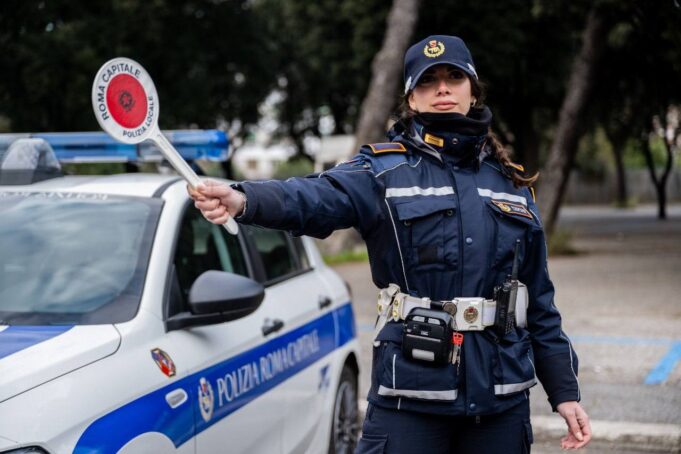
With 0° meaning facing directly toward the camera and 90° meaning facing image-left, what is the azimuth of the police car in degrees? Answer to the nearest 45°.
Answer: approximately 45°

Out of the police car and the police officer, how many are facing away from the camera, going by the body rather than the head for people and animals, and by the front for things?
0

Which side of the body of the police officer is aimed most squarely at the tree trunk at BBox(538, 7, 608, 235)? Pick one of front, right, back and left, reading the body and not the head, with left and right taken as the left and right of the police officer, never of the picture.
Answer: back

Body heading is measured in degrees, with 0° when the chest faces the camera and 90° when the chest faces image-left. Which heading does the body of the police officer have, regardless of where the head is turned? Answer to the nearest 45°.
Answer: approximately 0°

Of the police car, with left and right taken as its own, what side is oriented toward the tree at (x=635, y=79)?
back

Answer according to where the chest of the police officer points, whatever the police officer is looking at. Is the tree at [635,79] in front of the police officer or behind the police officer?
behind

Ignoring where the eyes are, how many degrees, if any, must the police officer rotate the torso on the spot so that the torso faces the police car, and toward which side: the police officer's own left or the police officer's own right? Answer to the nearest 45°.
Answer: approximately 135° to the police officer's own right

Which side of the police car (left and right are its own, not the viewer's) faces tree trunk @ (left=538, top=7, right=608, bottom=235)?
back
